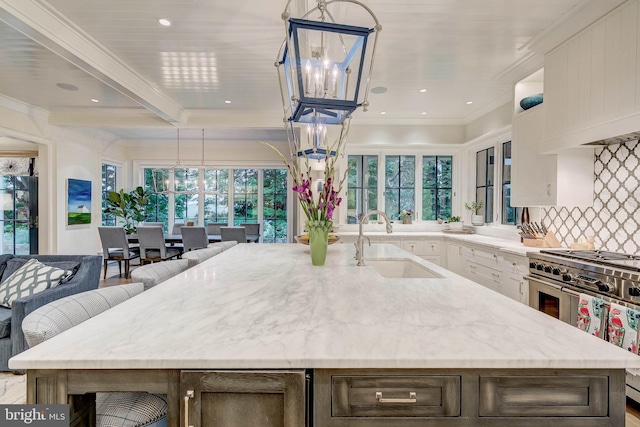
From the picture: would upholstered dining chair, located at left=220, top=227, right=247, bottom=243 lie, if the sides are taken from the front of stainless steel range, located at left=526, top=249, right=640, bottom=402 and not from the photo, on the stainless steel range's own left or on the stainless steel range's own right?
on the stainless steel range's own right

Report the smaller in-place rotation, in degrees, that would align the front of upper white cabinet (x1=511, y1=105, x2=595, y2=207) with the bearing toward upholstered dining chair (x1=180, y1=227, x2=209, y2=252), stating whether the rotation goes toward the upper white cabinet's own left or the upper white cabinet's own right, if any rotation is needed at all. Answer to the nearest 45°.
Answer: approximately 45° to the upper white cabinet's own right

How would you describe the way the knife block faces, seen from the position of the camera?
facing to the left of the viewer

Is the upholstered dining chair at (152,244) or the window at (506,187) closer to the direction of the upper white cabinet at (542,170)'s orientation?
the upholstered dining chair

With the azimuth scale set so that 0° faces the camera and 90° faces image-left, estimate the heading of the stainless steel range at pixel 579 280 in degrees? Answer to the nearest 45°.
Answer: approximately 45°
